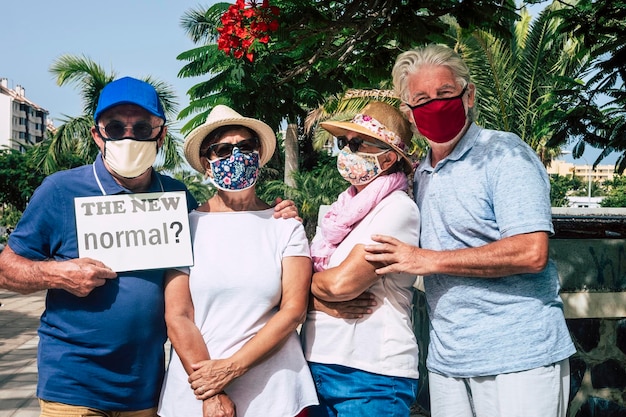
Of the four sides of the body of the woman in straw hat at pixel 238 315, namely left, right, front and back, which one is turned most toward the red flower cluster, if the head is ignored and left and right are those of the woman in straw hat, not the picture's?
back

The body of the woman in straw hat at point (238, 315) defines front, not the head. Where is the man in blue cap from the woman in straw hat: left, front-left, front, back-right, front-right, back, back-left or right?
right

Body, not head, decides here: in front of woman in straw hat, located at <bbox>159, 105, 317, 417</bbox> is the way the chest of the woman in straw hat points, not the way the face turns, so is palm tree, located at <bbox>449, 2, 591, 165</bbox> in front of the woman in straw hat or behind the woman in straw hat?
behind

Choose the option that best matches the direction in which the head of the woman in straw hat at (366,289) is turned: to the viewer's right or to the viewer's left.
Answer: to the viewer's left

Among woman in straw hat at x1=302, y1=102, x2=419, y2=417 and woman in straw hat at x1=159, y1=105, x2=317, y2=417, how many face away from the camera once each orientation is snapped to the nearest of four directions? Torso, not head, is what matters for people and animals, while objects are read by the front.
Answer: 0

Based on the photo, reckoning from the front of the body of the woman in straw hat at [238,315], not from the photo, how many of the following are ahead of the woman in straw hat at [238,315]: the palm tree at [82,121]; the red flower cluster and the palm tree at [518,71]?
0

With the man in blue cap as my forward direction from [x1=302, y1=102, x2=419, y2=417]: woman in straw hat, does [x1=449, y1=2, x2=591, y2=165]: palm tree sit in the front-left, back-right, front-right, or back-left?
back-right

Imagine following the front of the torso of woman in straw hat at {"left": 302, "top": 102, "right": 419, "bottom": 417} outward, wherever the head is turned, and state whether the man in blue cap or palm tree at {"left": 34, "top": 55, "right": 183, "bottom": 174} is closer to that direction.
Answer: the man in blue cap

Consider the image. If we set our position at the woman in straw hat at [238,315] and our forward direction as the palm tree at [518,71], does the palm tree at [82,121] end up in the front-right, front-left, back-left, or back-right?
front-left

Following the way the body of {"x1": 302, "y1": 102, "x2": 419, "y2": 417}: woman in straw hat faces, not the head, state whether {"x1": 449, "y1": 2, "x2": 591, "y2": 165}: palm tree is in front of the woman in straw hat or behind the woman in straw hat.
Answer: behind

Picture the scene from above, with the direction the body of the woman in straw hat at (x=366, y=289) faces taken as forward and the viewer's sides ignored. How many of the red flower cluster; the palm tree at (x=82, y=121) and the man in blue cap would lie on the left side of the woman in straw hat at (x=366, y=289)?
0

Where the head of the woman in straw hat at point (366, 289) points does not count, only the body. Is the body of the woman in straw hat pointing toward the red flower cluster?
no

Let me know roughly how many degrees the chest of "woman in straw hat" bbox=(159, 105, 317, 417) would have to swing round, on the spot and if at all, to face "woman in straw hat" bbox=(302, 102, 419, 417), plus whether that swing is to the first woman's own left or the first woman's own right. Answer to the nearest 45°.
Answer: approximately 90° to the first woman's own left

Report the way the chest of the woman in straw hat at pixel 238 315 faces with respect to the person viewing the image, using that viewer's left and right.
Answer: facing the viewer

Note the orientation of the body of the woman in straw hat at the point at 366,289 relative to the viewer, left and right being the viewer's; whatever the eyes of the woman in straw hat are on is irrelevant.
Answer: facing the viewer and to the left of the viewer

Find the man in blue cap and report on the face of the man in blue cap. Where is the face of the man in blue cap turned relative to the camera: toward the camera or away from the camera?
toward the camera
